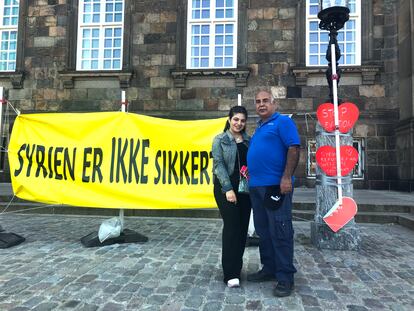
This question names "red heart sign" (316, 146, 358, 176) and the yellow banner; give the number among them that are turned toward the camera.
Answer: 2

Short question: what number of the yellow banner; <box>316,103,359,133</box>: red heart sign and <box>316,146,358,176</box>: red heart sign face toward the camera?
3

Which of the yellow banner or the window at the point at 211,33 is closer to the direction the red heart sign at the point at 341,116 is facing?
the yellow banner

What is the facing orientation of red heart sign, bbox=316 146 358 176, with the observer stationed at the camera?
facing the viewer

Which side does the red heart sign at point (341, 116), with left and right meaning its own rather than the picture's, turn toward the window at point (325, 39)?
back

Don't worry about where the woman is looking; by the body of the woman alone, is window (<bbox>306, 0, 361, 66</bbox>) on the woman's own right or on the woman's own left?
on the woman's own left

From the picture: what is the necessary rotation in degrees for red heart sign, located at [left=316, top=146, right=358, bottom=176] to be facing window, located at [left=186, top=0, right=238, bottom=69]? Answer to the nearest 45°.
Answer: approximately 135° to its right

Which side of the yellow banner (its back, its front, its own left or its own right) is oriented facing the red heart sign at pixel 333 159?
left

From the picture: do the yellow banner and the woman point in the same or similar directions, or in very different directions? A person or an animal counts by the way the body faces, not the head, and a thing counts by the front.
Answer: same or similar directions

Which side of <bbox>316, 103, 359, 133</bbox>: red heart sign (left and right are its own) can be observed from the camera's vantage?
front

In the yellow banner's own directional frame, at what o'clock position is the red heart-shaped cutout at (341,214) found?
The red heart-shaped cutout is roughly at 10 o'clock from the yellow banner.

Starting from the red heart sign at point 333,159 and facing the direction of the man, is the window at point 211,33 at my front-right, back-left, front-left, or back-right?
back-right

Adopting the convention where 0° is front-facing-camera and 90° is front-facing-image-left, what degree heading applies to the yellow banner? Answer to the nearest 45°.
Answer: approximately 0°

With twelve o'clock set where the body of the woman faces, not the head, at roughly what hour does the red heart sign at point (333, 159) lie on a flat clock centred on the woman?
The red heart sign is roughly at 9 o'clock from the woman.
